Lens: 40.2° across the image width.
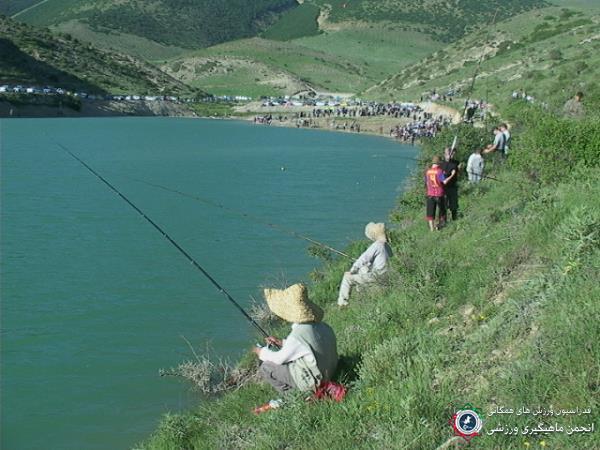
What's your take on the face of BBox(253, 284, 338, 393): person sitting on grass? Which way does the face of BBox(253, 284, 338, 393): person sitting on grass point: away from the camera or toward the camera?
away from the camera

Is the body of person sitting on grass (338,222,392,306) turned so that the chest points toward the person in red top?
no

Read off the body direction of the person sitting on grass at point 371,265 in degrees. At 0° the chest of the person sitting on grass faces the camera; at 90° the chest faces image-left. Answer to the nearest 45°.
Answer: approximately 90°

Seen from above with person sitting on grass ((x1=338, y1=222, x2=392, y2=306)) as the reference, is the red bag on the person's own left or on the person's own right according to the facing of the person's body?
on the person's own left

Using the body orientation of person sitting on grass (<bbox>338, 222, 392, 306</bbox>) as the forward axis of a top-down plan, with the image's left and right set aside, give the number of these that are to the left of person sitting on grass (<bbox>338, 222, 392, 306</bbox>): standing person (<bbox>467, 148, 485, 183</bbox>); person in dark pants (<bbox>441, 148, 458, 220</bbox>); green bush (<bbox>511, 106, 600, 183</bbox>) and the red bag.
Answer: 1

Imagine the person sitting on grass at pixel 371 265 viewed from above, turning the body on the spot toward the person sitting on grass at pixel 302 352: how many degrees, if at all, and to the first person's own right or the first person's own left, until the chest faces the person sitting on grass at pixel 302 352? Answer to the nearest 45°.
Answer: approximately 90° to the first person's own left

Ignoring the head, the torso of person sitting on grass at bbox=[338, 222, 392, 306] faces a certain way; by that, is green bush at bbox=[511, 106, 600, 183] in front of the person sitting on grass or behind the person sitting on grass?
behind

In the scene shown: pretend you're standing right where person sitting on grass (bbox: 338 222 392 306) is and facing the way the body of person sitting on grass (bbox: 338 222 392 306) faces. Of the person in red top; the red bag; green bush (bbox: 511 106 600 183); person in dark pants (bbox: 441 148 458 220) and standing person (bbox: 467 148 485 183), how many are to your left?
1

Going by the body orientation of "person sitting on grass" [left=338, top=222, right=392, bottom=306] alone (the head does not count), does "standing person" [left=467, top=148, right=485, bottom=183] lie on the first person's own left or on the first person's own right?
on the first person's own right

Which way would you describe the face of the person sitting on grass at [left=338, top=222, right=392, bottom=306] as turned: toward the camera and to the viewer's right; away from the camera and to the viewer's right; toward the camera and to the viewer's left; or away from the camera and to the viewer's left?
away from the camera and to the viewer's left

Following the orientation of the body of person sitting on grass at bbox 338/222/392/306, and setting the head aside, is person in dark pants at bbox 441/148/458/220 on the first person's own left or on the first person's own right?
on the first person's own right
